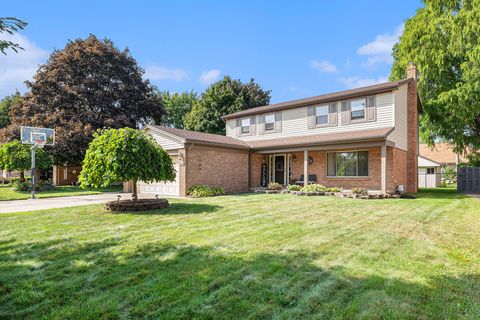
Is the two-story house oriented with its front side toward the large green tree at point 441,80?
no

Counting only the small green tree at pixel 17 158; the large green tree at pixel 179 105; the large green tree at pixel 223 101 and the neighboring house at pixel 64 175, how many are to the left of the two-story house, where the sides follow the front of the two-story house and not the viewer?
0

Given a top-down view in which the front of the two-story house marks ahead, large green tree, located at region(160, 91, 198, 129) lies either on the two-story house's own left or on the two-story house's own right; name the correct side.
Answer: on the two-story house's own right

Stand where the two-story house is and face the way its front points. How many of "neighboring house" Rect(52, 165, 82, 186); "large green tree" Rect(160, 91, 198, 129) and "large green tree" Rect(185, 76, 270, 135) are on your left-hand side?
0

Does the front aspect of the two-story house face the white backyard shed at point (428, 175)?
no

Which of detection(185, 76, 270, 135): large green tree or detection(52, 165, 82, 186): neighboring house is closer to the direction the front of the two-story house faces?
the neighboring house

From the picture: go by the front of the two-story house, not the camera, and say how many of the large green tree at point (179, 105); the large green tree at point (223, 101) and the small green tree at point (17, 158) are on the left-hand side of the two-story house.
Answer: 0

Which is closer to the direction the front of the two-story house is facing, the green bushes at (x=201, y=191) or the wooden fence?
the green bushes

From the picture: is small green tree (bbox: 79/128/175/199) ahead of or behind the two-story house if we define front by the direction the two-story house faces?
ahead

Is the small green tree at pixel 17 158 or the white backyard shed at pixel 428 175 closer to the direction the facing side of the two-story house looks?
the small green tree

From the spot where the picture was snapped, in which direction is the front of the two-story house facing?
facing the viewer and to the left of the viewer

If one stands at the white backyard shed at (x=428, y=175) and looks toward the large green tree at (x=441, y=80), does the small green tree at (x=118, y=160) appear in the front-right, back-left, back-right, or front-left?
front-right

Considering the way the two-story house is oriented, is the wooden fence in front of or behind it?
behind

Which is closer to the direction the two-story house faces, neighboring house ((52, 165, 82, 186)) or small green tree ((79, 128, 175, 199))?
the small green tree

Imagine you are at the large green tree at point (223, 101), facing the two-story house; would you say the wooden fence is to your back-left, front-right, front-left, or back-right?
front-left

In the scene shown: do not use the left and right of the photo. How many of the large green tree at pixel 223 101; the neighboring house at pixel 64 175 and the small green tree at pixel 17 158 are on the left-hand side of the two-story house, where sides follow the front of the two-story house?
0
